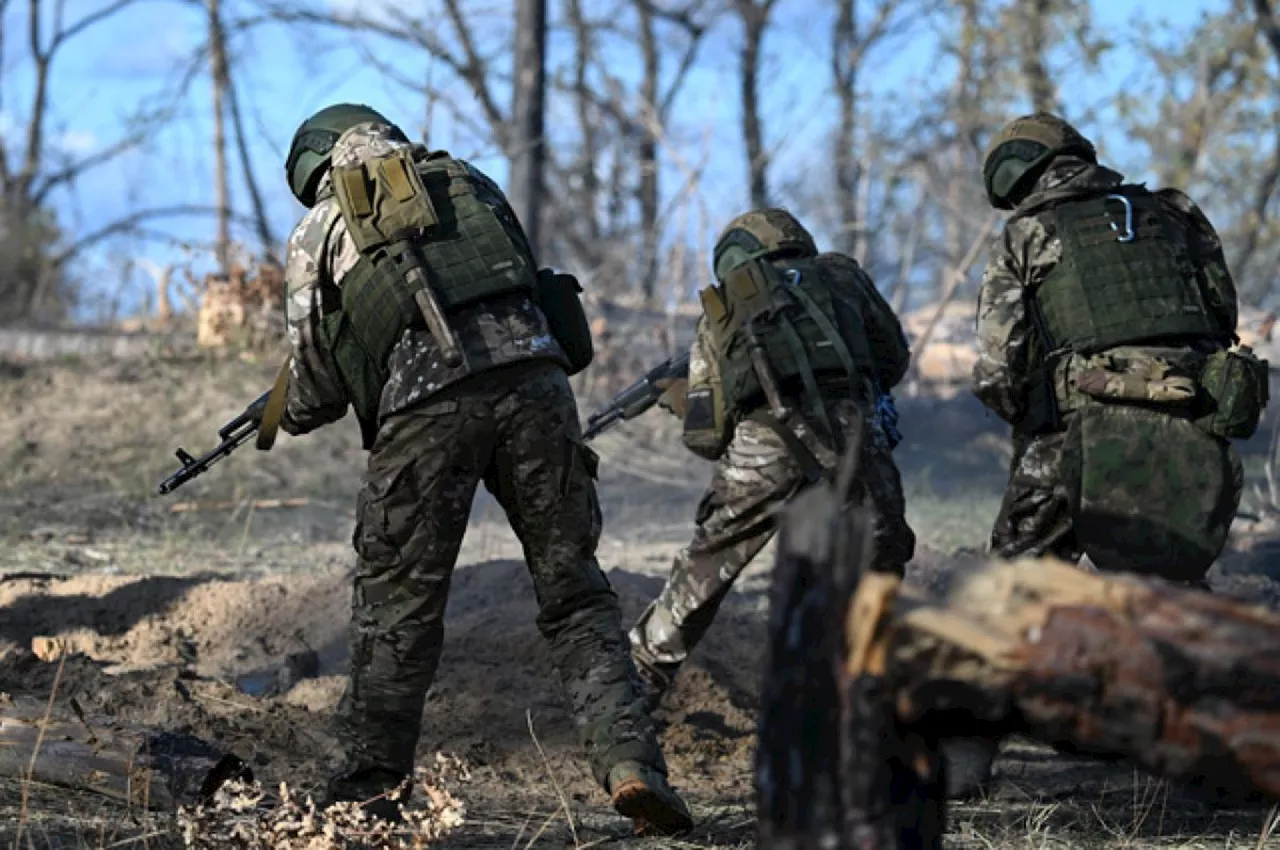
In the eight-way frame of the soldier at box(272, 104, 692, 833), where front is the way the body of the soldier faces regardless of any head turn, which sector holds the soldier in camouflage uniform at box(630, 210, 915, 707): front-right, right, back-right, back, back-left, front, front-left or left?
right

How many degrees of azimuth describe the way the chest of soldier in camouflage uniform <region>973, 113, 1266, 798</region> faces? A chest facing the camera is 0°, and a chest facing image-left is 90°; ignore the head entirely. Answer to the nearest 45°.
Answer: approximately 135°

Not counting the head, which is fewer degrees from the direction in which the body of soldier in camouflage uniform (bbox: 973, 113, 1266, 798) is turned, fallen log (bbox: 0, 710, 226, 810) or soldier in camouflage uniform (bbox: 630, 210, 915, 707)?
the soldier in camouflage uniform

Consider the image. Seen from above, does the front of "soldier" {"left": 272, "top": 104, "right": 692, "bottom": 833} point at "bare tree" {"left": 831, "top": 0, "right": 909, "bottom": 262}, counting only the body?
no

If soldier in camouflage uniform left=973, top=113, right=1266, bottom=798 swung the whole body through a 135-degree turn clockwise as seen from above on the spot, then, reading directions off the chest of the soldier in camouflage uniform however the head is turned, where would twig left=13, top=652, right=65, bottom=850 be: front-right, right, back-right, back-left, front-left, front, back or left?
back-right

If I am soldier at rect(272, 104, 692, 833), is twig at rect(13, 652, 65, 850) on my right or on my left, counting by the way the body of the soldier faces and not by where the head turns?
on my left

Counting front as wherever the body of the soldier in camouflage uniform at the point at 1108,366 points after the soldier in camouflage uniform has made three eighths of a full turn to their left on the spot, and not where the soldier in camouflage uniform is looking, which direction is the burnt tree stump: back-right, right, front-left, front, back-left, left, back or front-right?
front

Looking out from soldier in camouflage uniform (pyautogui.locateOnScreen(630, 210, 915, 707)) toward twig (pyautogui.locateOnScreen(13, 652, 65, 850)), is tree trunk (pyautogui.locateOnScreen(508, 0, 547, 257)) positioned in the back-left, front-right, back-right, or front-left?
back-right

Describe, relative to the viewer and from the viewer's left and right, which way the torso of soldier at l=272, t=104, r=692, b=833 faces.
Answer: facing away from the viewer and to the left of the viewer

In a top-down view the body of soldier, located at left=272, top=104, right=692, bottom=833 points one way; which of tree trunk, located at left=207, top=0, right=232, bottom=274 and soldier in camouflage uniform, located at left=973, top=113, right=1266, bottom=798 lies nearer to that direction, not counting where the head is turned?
the tree trunk

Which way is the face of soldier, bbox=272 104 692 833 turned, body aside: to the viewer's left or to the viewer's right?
to the viewer's left

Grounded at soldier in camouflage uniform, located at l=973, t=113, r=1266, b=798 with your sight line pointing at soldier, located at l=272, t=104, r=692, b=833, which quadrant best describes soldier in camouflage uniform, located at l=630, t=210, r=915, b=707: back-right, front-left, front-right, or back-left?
front-right

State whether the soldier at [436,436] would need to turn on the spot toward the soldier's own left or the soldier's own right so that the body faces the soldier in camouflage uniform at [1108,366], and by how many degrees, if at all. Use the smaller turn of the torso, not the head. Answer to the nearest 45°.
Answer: approximately 135° to the soldier's own right

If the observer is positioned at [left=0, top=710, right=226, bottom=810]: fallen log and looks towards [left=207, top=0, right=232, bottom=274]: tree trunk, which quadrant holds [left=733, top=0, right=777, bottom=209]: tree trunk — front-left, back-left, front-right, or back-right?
front-right

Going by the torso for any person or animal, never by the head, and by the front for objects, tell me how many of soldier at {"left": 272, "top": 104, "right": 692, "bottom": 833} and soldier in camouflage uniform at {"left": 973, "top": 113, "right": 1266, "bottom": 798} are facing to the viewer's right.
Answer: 0

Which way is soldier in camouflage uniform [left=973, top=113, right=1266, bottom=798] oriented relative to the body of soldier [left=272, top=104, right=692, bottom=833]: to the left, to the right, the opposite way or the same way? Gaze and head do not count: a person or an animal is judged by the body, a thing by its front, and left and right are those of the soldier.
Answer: the same way
